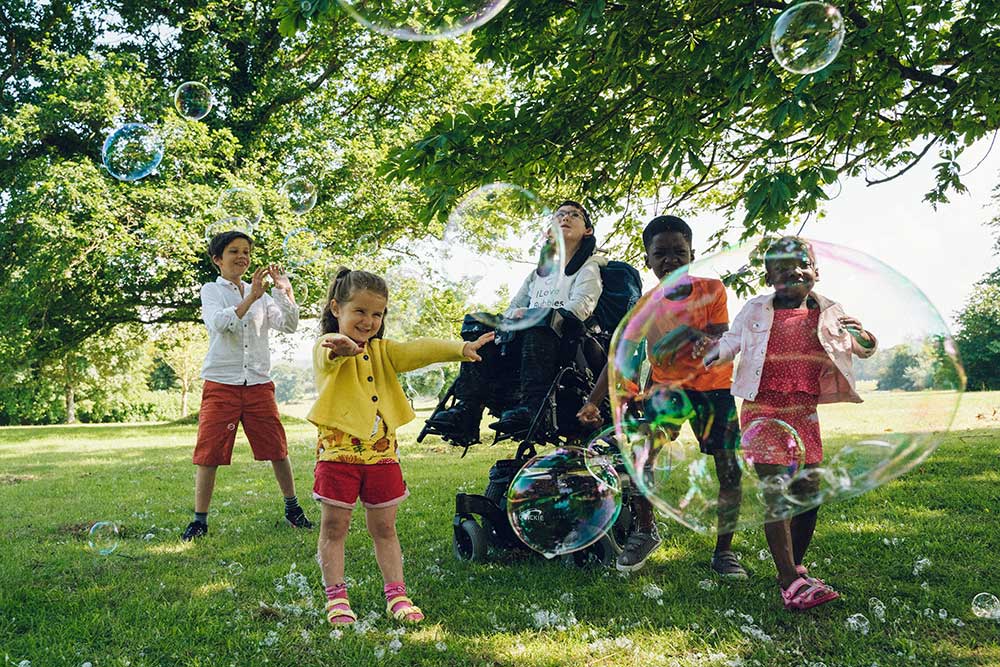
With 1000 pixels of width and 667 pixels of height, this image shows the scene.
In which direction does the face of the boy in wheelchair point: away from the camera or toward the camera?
toward the camera

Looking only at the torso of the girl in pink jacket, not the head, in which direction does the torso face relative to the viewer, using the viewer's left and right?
facing the viewer

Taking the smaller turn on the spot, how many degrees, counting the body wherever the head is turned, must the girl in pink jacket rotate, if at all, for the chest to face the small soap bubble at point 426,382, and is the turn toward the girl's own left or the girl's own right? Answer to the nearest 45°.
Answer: approximately 90° to the girl's own right

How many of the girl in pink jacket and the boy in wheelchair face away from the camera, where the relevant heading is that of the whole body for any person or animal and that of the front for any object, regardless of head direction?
0

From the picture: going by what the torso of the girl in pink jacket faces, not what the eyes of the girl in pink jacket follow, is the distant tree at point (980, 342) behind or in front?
behind

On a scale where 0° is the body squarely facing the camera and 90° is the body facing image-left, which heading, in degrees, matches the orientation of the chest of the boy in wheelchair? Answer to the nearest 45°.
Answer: approximately 45°

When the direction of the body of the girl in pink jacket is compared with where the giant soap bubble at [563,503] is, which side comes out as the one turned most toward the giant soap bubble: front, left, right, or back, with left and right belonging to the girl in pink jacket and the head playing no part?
right
